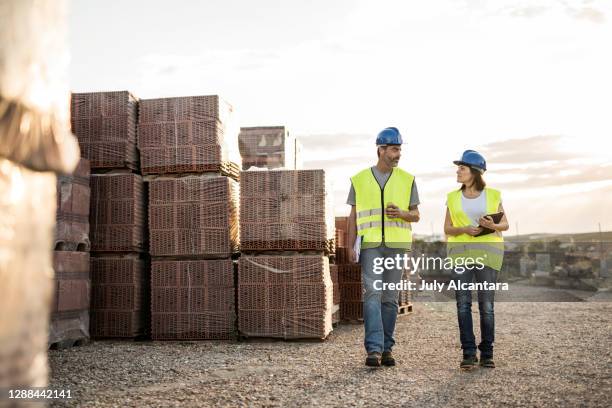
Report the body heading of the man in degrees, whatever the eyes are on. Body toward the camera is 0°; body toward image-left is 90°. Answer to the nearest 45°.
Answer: approximately 0°

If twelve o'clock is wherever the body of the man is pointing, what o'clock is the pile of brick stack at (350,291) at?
The pile of brick stack is roughly at 6 o'clock from the man.

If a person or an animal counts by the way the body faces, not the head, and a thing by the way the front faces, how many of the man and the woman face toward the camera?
2

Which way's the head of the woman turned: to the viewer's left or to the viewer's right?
to the viewer's left

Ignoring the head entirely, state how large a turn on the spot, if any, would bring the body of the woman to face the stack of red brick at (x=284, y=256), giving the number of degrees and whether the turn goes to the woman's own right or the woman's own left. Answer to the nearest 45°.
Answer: approximately 135° to the woman's own right

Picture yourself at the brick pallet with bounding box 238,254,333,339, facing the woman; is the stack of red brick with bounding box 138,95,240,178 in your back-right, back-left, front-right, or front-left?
back-right

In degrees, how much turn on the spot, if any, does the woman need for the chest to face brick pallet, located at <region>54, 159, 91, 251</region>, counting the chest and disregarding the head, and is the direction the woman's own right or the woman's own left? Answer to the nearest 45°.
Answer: approximately 90° to the woman's own right

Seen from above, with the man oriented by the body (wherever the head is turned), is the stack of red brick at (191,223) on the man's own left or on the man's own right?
on the man's own right

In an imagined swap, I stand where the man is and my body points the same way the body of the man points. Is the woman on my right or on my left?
on my left

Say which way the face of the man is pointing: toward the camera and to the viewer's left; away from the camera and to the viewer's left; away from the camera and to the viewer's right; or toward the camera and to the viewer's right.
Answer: toward the camera and to the viewer's right
